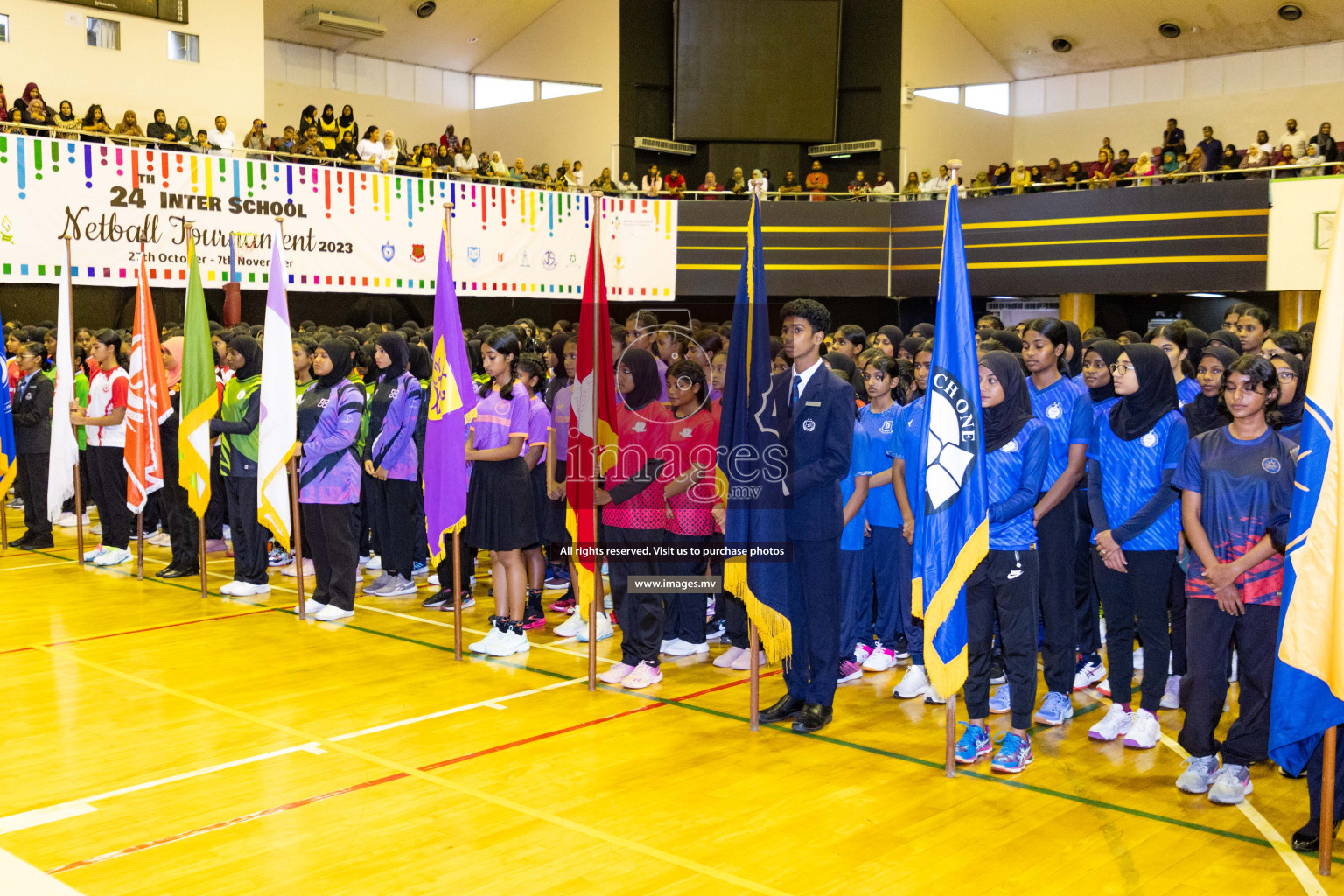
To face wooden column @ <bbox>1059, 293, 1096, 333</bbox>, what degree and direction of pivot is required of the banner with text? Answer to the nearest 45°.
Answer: approximately 45° to its left

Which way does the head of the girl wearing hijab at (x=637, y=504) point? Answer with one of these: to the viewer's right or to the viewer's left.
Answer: to the viewer's left

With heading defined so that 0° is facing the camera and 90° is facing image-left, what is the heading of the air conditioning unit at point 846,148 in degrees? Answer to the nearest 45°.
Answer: approximately 0°
